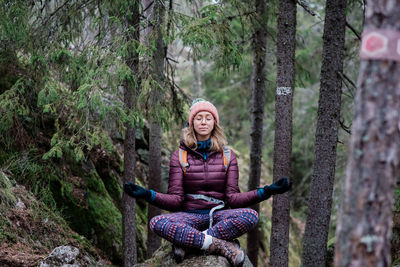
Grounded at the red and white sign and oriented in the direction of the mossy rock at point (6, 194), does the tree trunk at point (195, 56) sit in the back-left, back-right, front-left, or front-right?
front-right

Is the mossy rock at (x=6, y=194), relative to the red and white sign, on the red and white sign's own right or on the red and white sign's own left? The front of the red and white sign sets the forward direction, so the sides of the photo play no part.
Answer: on the red and white sign's own right

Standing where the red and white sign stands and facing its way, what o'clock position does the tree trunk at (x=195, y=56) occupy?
The tree trunk is roughly at 5 o'clock from the red and white sign.

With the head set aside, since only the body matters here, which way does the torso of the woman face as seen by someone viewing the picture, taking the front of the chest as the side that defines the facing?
toward the camera

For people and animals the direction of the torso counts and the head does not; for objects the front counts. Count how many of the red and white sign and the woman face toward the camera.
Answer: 2

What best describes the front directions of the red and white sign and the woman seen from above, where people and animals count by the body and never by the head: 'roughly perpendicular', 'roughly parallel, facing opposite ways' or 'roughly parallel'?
roughly parallel

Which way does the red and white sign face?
toward the camera

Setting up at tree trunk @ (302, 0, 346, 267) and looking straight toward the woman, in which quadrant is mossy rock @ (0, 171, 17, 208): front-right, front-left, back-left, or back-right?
front-right

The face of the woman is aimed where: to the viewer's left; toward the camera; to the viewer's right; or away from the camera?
toward the camera

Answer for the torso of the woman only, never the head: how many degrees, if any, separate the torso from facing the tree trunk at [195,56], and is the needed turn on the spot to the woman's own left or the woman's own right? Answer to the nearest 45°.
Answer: approximately 180°

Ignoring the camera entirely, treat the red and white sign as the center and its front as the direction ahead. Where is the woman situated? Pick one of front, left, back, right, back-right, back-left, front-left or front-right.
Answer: back-right

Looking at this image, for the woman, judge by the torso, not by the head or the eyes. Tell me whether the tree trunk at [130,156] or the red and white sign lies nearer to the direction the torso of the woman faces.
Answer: the red and white sign
